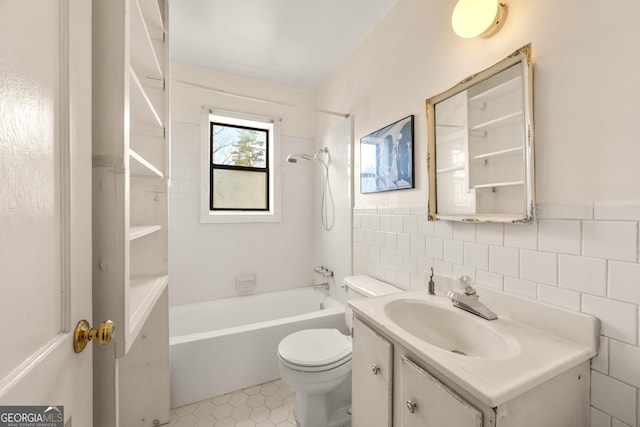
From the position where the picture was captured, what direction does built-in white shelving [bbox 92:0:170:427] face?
facing to the right of the viewer

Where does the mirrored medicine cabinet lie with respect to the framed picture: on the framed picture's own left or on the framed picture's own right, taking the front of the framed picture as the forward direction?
on the framed picture's own left

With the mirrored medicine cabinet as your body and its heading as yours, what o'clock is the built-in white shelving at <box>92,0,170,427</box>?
The built-in white shelving is roughly at 12 o'clock from the mirrored medicine cabinet.

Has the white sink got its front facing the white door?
yes
